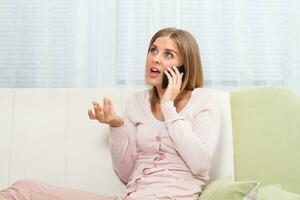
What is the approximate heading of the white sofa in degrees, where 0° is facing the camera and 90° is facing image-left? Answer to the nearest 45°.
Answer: approximately 0°

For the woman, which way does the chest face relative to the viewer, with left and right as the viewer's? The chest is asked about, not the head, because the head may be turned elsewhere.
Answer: facing the viewer and to the left of the viewer
